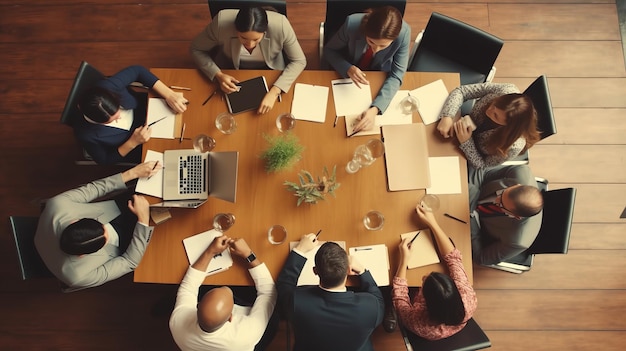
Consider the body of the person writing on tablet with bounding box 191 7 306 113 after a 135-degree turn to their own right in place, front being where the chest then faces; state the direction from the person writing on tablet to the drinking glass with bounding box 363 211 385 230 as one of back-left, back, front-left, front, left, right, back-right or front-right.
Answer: back

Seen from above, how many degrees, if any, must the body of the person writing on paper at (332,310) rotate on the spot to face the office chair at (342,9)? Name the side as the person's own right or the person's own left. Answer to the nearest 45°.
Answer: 0° — they already face it

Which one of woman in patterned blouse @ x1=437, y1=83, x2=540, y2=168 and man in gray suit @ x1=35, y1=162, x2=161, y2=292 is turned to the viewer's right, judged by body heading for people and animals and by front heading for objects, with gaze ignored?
the man in gray suit

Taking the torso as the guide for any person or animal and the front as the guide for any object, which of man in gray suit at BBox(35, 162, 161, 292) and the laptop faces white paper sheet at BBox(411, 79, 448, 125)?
the man in gray suit

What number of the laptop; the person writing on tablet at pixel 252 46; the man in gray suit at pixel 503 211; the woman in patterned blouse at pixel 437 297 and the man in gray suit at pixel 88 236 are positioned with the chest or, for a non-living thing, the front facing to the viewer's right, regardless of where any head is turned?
1

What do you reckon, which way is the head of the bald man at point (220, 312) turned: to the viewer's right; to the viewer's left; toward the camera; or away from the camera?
away from the camera

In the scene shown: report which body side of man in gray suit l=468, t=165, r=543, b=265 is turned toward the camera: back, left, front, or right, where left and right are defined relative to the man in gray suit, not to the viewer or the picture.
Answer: left

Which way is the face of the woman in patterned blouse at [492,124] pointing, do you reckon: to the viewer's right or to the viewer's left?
to the viewer's left

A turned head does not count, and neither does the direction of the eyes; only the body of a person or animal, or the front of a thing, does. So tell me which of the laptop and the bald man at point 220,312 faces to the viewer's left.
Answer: the laptop

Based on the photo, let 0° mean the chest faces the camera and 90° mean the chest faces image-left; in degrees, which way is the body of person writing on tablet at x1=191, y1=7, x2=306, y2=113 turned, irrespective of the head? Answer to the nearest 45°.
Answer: approximately 0°

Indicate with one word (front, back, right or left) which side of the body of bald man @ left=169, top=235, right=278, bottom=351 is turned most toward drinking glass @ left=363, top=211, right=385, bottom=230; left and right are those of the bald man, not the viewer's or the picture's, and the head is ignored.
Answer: right

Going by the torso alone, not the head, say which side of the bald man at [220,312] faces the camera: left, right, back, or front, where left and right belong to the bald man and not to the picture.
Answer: back

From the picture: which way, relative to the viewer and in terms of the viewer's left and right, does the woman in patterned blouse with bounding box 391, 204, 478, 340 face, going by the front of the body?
facing away from the viewer
